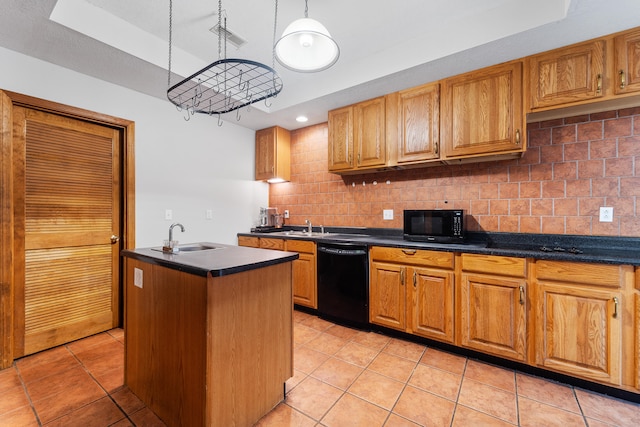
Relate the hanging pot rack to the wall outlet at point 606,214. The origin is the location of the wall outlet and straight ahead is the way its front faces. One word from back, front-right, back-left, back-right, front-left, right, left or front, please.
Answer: front-right

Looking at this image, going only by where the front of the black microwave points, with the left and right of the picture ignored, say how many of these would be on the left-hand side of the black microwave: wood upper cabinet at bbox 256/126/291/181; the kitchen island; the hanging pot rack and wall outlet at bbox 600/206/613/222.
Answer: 1

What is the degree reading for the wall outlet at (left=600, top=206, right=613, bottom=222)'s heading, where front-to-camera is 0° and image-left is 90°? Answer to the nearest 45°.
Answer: approximately 0°

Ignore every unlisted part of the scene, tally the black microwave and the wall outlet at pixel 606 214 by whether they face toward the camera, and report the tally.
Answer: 2

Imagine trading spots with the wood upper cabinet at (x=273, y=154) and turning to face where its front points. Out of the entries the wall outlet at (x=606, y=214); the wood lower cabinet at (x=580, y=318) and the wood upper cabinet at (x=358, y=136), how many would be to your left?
3

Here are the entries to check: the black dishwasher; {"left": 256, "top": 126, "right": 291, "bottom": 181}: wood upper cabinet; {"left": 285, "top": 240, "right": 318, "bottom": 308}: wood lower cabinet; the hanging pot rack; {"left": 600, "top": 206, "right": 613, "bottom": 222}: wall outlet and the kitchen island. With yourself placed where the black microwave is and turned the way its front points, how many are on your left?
1

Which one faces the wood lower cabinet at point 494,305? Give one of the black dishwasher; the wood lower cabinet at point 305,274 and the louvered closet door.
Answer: the louvered closet door

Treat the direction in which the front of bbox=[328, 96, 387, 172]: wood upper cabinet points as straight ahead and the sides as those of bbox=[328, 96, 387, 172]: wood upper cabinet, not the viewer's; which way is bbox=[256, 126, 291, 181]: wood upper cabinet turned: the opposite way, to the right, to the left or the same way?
the same way

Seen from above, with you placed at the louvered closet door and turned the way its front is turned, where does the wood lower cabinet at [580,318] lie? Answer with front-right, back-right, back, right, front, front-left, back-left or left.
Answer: front

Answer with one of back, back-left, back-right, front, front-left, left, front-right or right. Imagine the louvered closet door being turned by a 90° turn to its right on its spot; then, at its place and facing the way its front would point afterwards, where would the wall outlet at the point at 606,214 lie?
left

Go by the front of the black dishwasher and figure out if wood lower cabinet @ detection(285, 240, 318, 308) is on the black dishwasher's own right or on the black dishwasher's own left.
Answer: on the black dishwasher's own right

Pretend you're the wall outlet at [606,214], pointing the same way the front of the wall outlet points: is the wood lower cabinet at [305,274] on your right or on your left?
on your right

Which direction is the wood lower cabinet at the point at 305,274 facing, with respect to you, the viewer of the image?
facing the viewer and to the left of the viewer

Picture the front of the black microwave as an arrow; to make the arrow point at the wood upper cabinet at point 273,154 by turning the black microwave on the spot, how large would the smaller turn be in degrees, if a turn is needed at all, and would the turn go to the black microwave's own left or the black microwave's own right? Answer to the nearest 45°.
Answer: approximately 90° to the black microwave's own right

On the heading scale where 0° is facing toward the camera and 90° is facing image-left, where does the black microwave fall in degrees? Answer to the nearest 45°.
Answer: approximately 0°

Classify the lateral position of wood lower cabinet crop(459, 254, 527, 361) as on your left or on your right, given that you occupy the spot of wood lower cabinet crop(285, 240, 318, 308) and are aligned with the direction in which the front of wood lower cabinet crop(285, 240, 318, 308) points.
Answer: on your left

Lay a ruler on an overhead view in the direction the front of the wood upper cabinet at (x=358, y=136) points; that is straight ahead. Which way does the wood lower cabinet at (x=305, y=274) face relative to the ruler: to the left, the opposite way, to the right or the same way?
the same way
